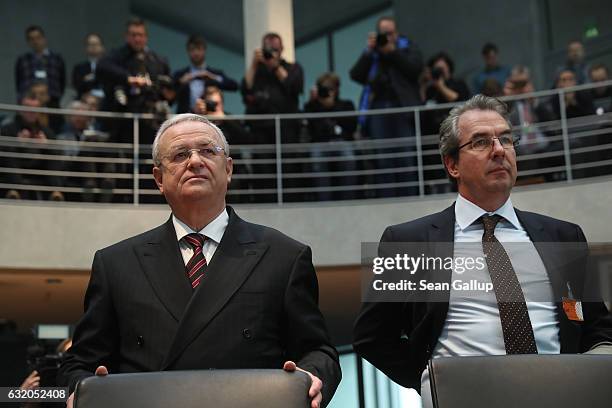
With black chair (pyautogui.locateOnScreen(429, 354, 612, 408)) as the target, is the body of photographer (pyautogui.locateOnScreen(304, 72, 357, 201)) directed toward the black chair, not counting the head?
yes

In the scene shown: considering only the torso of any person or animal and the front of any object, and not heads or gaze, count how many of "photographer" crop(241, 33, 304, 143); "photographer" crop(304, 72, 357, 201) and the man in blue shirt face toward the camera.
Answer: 3

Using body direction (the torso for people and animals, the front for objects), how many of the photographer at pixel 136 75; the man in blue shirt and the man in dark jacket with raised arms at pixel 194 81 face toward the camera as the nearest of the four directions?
3

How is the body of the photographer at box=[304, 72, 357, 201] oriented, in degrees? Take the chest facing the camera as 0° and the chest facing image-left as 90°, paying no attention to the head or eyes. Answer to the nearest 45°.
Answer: approximately 0°

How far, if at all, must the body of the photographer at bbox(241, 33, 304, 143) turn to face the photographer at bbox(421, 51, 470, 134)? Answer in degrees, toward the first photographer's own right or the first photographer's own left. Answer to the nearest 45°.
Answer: approximately 90° to the first photographer's own left

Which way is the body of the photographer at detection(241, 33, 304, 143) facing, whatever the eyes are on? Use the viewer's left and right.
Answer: facing the viewer

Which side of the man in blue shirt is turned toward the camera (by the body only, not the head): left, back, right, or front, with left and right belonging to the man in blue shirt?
front

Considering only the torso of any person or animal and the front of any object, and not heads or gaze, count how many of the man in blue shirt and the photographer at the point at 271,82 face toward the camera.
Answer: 2

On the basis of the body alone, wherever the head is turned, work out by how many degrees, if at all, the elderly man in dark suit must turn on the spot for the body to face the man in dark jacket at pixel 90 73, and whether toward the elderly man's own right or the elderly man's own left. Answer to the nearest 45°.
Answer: approximately 180°

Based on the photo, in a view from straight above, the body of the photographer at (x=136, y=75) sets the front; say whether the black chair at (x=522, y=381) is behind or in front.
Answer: in front
